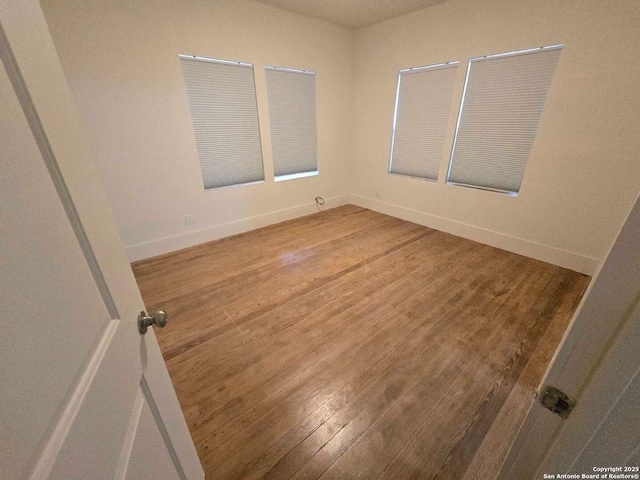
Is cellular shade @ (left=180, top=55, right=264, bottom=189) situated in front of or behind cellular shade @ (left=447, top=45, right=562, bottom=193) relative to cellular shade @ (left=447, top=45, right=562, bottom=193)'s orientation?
in front

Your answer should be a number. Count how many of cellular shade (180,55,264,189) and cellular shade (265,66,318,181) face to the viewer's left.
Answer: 0

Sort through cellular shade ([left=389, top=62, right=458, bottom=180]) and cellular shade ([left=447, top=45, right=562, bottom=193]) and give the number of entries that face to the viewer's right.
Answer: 0

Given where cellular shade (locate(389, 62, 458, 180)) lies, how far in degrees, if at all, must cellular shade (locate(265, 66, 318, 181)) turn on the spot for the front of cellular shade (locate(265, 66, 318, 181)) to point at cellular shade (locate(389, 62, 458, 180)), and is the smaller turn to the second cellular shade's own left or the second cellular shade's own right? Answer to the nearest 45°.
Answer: approximately 45° to the second cellular shade's own left

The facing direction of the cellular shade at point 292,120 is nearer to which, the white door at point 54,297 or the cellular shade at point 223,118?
the white door

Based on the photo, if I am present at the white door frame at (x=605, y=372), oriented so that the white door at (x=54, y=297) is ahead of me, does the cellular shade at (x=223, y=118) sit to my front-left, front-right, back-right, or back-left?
front-right

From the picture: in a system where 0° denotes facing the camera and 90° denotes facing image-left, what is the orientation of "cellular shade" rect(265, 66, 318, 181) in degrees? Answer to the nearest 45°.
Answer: approximately 315°

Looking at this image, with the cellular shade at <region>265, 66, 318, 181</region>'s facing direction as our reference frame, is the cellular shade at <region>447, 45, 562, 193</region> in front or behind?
in front

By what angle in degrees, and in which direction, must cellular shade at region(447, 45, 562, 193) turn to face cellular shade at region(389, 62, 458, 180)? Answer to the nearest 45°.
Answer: approximately 45° to its right

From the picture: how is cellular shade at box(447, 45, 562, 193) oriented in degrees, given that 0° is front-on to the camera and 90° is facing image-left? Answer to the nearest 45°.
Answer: approximately 45°

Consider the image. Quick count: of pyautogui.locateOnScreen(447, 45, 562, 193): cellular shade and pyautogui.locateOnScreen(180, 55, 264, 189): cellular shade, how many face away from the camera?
0

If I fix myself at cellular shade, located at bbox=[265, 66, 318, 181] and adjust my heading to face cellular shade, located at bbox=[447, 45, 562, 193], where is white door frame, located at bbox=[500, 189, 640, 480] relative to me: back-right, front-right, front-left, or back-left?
front-right

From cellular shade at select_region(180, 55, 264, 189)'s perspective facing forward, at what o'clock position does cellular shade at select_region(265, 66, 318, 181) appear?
cellular shade at select_region(265, 66, 318, 181) is roughly at 10 o'clock from cellular shade at select_region(180, 55, 264, 189).

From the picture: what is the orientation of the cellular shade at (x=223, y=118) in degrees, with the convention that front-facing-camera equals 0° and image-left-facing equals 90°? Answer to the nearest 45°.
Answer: approximately 315°

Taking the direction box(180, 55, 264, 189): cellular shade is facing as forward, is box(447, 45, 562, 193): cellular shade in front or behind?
in front

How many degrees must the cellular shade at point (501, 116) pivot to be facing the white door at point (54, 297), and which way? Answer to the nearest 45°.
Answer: approximately 45° to its left

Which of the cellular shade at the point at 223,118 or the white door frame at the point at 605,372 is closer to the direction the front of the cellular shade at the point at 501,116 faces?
the cellular shade
